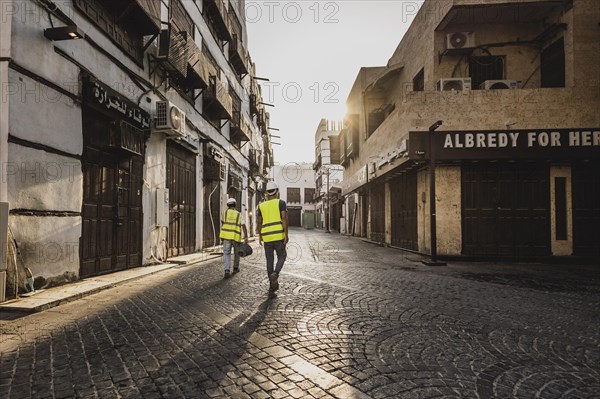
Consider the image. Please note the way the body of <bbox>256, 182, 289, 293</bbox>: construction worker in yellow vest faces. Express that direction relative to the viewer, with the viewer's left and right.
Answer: facing away from the viewer

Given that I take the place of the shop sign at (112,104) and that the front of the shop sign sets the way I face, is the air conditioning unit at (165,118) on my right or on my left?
on my left

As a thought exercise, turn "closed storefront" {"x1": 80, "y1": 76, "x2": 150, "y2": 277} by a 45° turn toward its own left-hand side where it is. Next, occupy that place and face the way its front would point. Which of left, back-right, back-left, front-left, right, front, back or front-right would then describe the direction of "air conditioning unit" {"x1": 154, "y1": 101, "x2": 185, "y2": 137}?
front-left

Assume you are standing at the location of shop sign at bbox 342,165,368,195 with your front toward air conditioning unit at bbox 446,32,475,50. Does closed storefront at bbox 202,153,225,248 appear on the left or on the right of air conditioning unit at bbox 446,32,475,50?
right

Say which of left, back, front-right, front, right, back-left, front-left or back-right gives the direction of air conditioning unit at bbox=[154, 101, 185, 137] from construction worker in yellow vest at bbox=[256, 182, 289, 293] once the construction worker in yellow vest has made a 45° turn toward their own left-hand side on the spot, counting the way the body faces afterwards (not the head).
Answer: front
